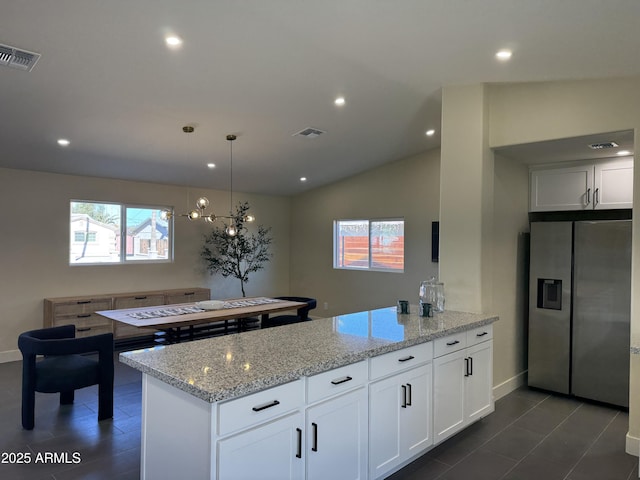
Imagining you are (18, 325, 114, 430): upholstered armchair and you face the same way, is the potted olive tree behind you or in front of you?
in front

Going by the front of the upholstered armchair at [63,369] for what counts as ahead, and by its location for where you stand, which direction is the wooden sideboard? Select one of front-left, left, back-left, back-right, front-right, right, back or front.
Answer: front-left

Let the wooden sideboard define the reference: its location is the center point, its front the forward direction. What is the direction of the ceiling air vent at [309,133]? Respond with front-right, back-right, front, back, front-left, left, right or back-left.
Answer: front

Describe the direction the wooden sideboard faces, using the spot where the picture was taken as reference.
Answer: facing the viewer and to the right of the viewer

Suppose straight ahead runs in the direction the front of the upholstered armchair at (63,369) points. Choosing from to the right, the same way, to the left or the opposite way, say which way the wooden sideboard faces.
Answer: to the right

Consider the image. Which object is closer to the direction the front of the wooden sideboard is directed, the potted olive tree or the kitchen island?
the kitchen island

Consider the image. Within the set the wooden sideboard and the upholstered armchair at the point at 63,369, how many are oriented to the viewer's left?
0

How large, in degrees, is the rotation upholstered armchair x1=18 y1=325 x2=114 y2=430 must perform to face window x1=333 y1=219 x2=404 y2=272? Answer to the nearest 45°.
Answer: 0° — it already faces it

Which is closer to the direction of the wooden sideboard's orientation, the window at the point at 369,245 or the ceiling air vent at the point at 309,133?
the ceiling air vent

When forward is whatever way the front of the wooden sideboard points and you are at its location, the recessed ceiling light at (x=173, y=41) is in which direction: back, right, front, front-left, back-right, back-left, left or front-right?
front-right

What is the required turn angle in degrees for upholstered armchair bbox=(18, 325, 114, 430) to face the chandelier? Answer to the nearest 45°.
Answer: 0° — it already faces it

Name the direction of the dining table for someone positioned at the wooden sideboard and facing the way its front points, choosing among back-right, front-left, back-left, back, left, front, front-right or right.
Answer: front

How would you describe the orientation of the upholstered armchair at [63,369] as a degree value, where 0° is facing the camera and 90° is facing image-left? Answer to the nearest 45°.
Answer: approximately 225°
